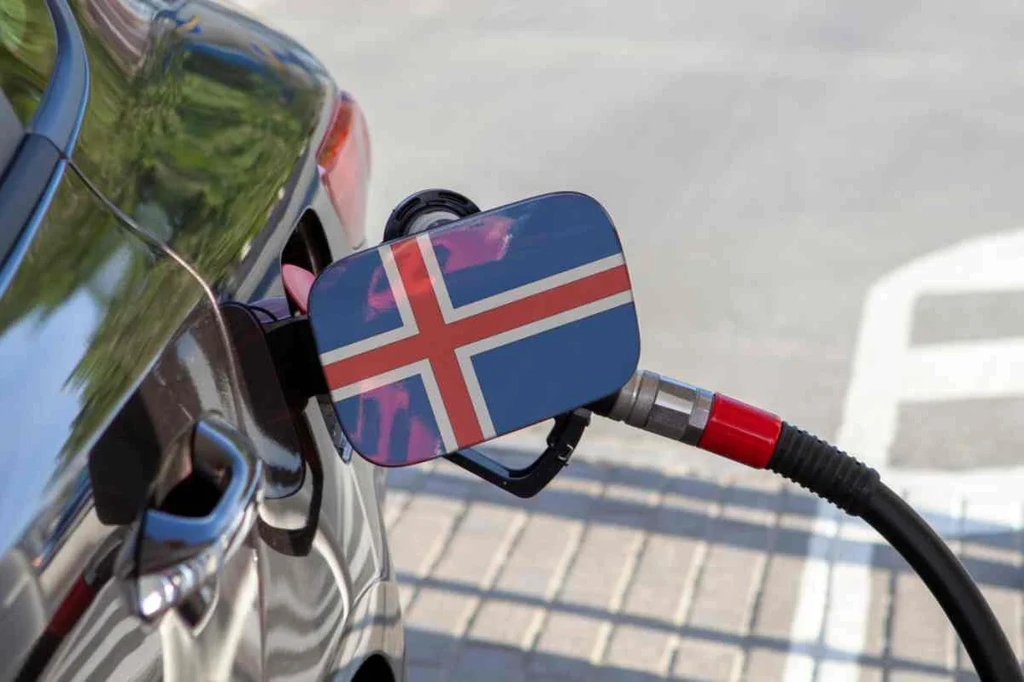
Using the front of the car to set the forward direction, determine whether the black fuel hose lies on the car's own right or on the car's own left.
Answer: on the car's own left

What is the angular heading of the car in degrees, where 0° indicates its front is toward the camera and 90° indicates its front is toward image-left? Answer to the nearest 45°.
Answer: approximately 45°
